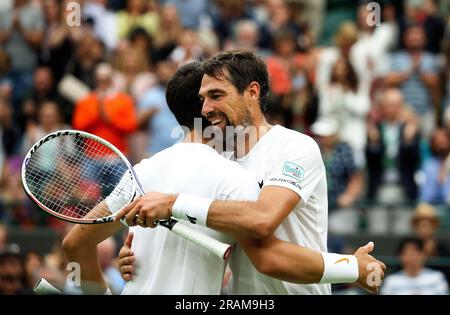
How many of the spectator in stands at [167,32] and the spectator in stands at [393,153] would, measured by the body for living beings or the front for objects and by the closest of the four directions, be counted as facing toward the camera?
2

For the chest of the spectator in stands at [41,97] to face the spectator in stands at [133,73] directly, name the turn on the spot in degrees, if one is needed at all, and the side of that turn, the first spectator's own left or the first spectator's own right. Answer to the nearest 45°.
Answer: approximately 45° to the first spectator's own left

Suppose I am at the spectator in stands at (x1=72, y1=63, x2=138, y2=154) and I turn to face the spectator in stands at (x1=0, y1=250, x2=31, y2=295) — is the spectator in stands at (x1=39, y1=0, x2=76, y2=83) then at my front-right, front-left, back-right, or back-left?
back-right

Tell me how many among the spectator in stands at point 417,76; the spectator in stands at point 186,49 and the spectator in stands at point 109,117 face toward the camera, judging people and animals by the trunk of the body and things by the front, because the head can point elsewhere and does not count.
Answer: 3

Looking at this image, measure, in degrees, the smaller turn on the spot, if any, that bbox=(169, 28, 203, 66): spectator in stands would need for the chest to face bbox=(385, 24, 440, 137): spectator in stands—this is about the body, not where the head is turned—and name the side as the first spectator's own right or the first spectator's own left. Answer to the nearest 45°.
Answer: approximately 90° to the first spectator's own left
